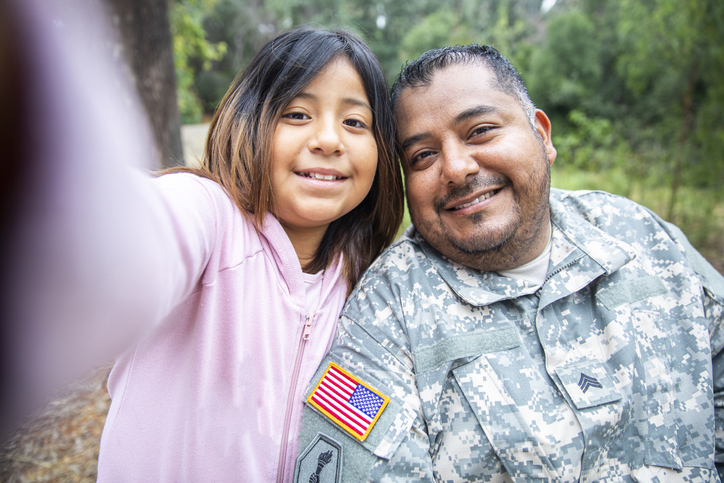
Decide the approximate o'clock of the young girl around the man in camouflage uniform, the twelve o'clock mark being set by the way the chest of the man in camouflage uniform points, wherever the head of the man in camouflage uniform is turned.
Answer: The young girl is roughly at 2 o'clock from the man in camouflage uniform.

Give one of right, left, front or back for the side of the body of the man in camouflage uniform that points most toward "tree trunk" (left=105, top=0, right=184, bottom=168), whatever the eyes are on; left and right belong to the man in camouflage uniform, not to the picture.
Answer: back

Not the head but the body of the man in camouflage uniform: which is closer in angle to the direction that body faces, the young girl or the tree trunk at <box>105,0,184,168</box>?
the young girl

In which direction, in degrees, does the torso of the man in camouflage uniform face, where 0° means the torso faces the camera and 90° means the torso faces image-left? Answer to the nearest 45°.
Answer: approximately 0°
